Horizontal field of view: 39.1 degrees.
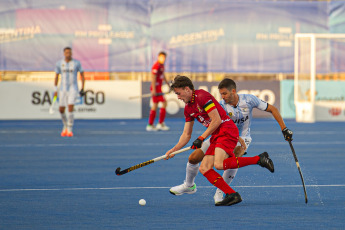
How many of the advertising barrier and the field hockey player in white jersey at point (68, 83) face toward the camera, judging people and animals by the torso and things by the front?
2

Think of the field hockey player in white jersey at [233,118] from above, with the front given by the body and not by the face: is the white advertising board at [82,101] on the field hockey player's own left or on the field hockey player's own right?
on the field hockey player's own right

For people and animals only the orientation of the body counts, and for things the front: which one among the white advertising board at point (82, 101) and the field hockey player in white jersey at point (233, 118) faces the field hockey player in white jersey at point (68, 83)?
the white advertising board

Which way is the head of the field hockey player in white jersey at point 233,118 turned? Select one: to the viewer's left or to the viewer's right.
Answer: to the viewer's left

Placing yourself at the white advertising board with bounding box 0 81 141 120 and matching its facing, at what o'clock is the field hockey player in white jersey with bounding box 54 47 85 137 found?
The field hockey player in white jersey is roughly at 12 o'clock from the white advertising board.

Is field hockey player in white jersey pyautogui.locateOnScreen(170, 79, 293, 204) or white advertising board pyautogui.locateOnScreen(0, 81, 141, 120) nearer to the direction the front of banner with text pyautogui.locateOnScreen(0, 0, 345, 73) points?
the field hockey player in white jersey

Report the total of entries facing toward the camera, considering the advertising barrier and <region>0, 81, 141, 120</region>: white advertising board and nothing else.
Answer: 2

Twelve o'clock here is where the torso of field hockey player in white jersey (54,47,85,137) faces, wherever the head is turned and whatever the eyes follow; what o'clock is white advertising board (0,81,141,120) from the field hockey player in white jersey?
The white advertising board is roughly at 6 o'clock from the field hockey player in white jersey.
